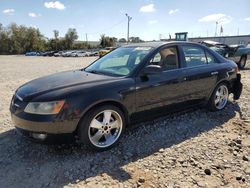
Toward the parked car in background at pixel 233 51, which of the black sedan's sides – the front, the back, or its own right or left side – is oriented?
back
